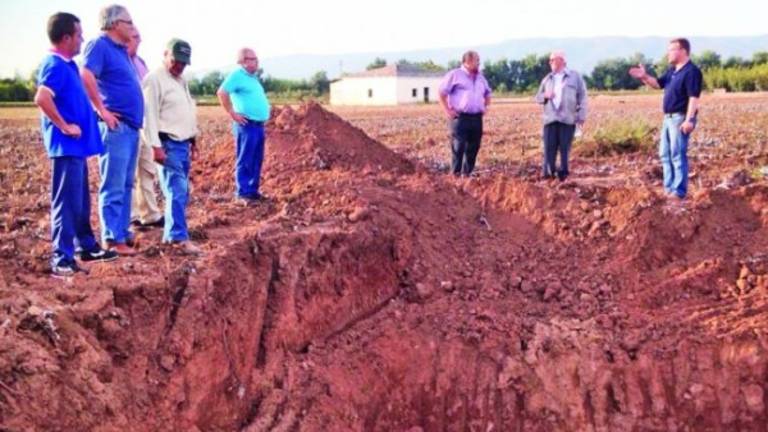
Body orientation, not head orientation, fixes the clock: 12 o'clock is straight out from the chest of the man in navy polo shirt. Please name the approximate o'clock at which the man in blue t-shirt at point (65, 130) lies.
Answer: The man in blue t-shirt is roughly at 12 o'clock from the man in navy polo shirt.

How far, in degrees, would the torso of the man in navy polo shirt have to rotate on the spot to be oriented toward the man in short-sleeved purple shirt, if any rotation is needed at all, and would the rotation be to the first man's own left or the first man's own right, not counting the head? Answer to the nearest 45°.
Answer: approximately 45° to the first man's own right

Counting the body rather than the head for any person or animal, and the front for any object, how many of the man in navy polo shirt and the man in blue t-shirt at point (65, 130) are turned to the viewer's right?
1

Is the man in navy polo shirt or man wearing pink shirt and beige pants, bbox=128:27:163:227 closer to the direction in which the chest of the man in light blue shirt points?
the man in navy polo shirt

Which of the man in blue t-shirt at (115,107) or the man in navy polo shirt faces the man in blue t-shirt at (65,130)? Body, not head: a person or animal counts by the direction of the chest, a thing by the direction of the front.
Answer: the man in navy polo shirt

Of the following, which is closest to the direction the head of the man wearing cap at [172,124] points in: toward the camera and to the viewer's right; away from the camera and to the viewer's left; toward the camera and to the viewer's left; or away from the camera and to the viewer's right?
toward the camera and to the viewer's right

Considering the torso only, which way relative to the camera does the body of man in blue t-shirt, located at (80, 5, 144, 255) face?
to the viewer's right

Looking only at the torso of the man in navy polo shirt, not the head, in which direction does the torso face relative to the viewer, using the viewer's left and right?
facing the viewer and to the left of the viewer

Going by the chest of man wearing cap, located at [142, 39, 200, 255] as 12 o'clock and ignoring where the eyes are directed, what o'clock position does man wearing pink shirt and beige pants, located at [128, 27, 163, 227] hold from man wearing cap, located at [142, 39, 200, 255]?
man wearing pink shirt and beige pants, located at [128, 27, 163, 227] is roughly at 7 o'clock from man wearing cap, located at [142, 39, 200, 255].

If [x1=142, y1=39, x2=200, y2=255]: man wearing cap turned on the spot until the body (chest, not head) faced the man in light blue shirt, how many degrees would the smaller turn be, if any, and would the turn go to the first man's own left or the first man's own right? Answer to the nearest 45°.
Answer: approximately 90° to the first man's own left

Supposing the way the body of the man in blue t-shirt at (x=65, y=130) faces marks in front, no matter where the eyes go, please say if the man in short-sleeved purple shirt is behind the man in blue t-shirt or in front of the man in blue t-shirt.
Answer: in front

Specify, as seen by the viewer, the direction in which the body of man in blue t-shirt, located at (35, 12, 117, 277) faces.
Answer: to the viewer's right

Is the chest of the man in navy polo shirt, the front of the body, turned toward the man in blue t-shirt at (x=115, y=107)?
yes

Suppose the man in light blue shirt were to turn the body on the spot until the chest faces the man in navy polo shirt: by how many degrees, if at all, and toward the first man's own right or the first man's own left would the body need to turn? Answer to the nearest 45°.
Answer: approximately 45° to the first man's own left

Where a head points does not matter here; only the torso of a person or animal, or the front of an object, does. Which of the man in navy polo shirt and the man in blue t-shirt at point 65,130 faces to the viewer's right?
the man in blue t-shirt

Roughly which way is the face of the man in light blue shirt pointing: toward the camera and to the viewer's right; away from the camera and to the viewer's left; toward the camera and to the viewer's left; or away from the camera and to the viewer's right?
toward the camera and to the viewer's right

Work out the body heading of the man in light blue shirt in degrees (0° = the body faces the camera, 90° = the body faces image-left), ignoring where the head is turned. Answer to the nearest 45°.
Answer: approximately 315°

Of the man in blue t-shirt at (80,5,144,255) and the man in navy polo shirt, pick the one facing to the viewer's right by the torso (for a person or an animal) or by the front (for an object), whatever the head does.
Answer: the man in blue t-shirt
